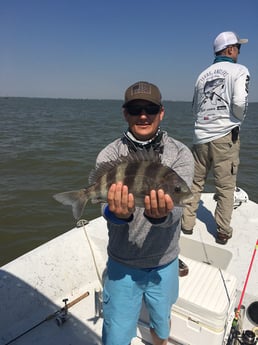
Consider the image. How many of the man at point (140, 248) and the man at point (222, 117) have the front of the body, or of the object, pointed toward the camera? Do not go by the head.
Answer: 1

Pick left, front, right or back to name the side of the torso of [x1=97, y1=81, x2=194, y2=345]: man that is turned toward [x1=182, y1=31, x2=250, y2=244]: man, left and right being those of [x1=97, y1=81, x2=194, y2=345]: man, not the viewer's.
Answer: back

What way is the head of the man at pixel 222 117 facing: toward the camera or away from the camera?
away from the camera

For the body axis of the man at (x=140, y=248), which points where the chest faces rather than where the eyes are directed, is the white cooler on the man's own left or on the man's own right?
on the man's own left

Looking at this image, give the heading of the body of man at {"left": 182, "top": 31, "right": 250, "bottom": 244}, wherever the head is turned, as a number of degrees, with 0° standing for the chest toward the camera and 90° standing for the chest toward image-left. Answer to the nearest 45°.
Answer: approximately 225°

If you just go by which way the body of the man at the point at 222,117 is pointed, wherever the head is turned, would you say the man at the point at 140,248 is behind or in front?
behind

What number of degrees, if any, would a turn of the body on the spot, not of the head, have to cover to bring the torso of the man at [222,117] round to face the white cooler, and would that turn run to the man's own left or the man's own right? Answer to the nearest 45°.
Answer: approximately 135° to the man's own right

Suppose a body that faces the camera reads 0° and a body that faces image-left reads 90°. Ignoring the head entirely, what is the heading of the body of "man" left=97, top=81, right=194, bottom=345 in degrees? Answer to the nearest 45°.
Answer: approximately 0°
